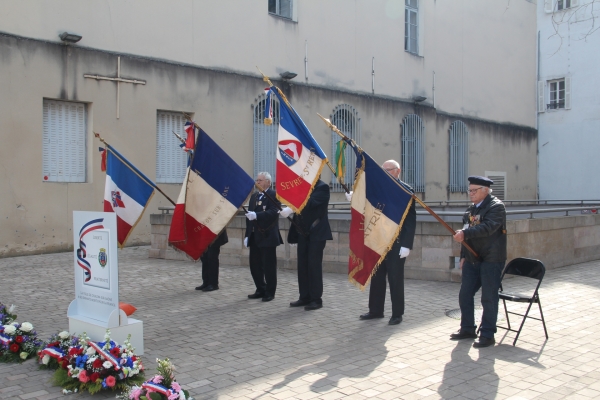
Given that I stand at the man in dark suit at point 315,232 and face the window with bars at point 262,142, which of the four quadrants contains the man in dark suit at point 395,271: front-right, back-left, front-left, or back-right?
back-right

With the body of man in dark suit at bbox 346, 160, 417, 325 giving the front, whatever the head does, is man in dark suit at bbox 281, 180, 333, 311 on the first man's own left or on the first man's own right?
on the first man's own right

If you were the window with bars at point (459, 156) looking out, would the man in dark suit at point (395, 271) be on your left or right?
on your right

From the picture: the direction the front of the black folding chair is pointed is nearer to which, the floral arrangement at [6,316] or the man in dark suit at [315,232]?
the floral arrangement

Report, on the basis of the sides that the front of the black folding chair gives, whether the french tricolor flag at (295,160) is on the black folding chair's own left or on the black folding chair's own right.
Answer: on the black folding chair's own right

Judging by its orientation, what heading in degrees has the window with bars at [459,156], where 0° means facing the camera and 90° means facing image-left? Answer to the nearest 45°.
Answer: approximately 315°
